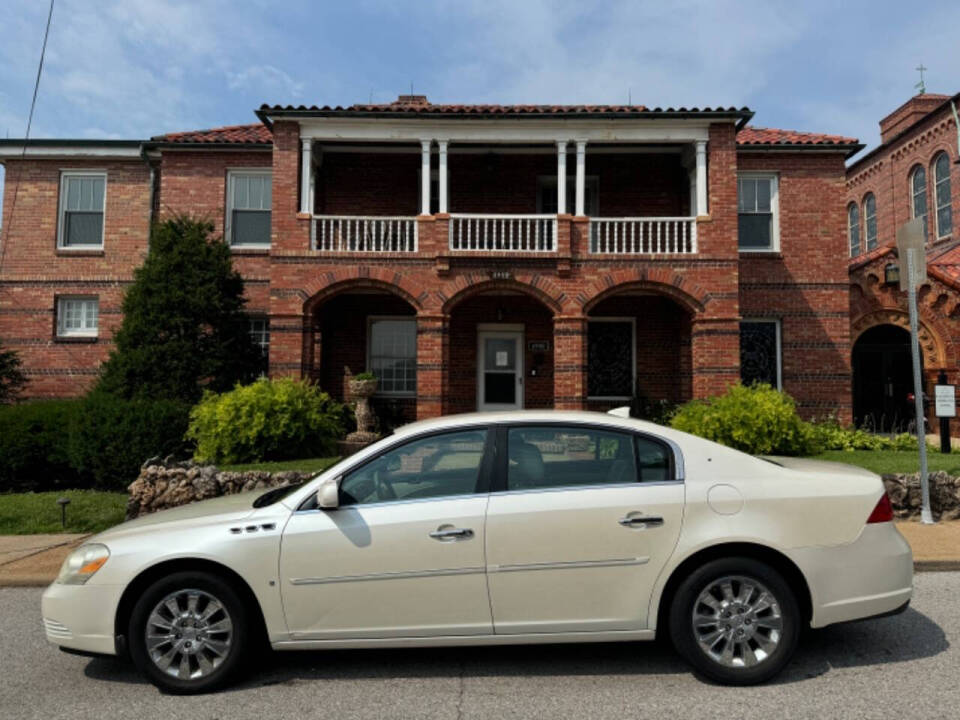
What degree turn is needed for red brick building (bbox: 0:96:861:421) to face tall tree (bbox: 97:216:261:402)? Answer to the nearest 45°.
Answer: approximately 45° to its right

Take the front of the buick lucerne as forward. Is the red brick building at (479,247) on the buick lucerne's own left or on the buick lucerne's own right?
on the buick lucerne's own right

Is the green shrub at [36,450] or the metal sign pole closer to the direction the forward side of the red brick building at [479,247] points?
the metal sign pole

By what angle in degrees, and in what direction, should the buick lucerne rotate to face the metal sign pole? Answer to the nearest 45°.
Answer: approximately 135° to its right

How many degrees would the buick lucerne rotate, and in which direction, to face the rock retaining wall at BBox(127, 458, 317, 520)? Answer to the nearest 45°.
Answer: approximately 45° to its right

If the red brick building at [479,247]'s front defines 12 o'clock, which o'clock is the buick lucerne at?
The buick lucerne is roughly at 12 o'clock from the red brick building.

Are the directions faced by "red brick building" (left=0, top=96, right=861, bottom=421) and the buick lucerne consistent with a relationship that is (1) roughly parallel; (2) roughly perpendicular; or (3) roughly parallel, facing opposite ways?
roughly perpendicular

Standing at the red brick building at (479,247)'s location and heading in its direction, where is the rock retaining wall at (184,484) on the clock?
The rock retaining wall is roughly at 1 o'clock from the red brick building.

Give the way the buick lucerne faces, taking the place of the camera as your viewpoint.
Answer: facing to the left of the viewer

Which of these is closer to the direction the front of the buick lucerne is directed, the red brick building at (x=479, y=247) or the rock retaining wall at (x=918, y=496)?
the red brick building

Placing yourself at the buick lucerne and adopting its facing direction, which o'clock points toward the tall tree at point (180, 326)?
The tall tree is roughly at 2 o'clock from the buick lucerne.

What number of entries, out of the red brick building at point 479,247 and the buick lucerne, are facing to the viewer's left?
1
